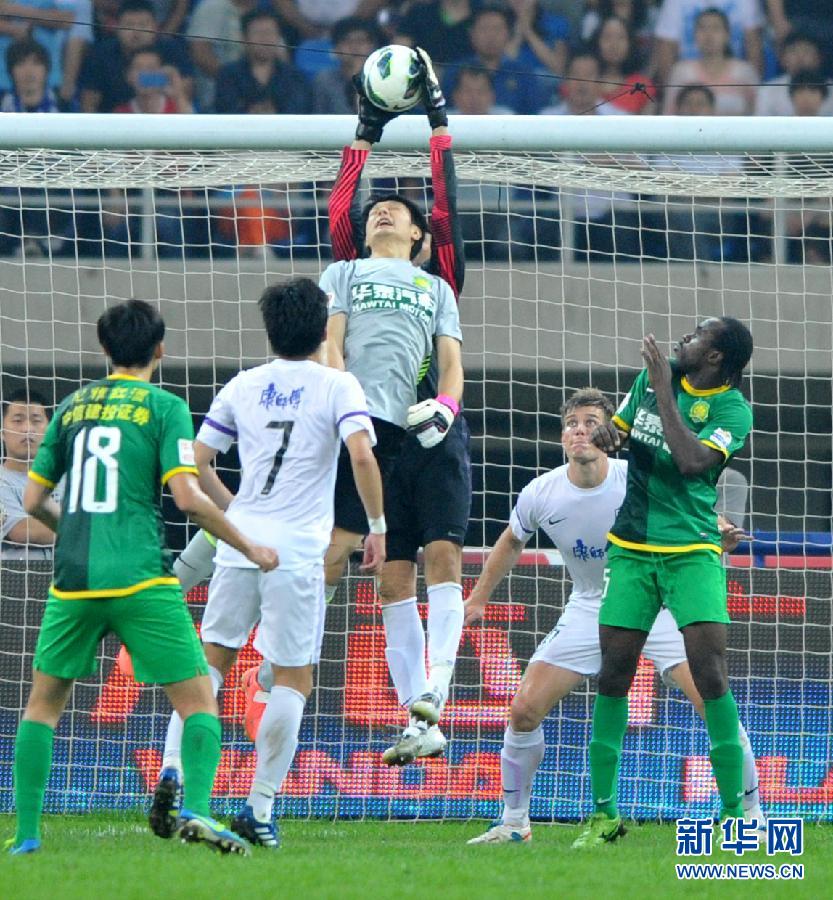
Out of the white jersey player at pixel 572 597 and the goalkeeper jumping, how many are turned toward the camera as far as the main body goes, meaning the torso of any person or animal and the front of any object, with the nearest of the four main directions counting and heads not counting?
2

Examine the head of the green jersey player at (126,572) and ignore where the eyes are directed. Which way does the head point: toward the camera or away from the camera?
away from the camera

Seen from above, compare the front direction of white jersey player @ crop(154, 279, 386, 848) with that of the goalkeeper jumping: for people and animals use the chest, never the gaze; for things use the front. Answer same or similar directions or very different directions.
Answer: very different directions

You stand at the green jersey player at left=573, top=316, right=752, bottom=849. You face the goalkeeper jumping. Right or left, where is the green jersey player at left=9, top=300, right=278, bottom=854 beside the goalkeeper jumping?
left

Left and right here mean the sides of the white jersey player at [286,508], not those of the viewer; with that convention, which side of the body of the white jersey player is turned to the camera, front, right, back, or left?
back

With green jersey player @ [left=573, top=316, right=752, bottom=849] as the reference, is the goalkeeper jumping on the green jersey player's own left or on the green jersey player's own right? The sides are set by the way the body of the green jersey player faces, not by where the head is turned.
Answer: on the green jersey player's own right

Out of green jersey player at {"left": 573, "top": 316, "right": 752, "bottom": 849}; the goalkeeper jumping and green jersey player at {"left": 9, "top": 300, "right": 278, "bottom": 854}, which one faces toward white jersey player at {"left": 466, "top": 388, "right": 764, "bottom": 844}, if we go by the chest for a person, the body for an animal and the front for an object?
green jersey player at {"left": 9, "top": 300, "right": 278, "bottom": 854}

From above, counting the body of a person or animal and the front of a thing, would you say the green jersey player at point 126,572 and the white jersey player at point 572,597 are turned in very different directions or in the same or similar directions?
very different directions

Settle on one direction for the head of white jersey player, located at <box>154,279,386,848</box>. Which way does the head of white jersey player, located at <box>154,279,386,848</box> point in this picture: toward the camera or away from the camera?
away from the camera

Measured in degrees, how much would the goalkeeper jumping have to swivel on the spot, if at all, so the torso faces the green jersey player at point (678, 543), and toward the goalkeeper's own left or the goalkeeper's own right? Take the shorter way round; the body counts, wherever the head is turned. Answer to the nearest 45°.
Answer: approximately 90° to the goalkeeper's own left

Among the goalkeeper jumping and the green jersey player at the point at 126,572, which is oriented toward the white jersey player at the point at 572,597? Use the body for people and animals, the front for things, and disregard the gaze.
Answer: the green jersey player

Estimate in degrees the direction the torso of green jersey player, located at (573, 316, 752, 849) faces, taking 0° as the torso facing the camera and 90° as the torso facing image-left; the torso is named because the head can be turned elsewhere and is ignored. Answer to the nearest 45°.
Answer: approximately 45°

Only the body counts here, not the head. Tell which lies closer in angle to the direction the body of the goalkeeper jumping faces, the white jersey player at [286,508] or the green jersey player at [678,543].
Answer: the white jersey player
